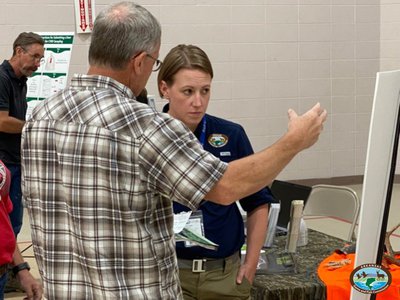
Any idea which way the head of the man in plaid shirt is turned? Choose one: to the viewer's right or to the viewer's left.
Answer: to the viewer's right

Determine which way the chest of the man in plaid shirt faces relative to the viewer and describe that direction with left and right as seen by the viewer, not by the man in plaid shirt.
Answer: facing away from the viewer and to the right of the viewer

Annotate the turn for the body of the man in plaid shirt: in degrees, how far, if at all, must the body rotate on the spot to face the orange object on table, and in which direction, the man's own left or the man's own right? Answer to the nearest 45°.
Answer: approximately 45° to the man's own right
